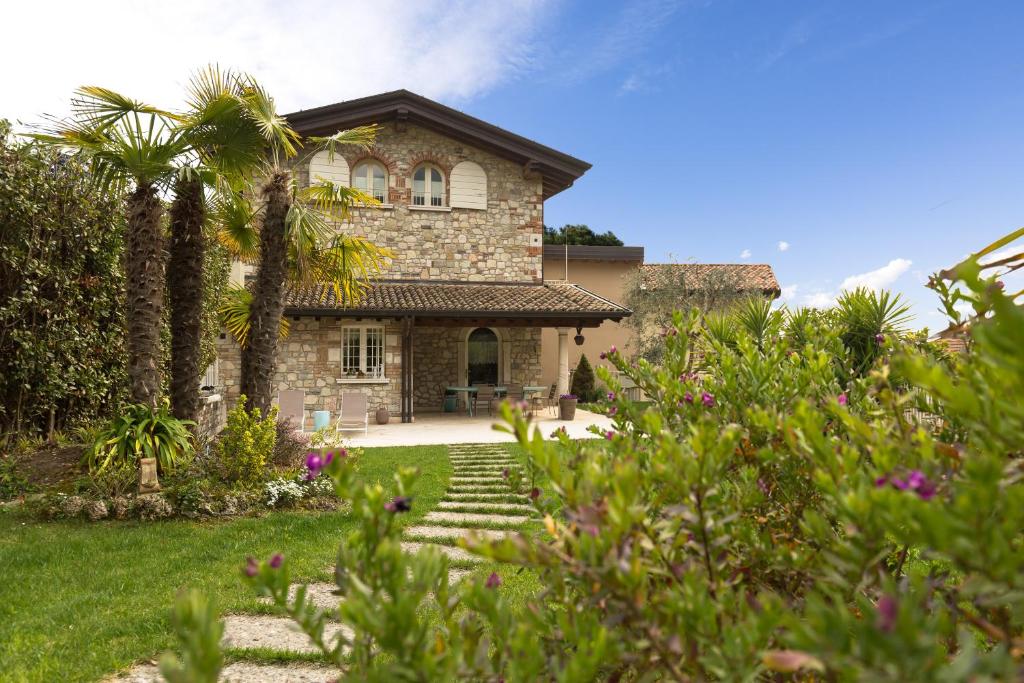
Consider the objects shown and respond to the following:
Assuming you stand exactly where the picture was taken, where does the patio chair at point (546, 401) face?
facing to the left of the viewer

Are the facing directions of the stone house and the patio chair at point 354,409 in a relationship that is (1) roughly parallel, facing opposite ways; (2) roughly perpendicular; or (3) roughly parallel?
roughly parallel

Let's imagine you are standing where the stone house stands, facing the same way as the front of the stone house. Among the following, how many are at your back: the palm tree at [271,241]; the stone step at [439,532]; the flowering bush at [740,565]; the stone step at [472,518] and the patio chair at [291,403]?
0

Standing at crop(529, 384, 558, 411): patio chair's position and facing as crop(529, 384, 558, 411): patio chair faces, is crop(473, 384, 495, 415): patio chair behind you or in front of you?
in front

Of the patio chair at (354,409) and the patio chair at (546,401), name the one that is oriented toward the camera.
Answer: the patio chair at (354,409)

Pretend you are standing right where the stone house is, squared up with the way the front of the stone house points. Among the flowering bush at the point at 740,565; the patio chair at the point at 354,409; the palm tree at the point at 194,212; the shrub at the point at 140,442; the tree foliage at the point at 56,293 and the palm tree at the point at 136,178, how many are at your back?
0

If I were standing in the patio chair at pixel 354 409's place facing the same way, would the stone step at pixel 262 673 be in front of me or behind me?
in front

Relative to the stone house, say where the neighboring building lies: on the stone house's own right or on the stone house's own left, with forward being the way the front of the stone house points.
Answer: on the stone house's own left

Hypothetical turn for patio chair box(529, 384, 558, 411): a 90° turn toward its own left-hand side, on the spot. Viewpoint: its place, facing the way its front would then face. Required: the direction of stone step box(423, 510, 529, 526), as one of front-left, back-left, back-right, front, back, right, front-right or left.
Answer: front

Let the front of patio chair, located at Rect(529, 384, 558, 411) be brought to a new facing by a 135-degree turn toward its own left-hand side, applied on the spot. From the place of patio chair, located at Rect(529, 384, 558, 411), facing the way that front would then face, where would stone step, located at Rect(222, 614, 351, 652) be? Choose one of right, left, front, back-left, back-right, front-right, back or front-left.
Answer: front-right

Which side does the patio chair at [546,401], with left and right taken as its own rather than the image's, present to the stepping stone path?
left

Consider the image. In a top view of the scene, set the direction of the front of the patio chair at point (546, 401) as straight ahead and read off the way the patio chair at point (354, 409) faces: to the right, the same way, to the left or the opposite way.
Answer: to the left

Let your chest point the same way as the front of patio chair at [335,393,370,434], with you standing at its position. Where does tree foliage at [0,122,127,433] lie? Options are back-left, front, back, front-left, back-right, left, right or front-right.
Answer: front-right

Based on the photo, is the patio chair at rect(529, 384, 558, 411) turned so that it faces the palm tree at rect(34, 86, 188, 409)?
no

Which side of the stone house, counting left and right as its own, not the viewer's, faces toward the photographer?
front

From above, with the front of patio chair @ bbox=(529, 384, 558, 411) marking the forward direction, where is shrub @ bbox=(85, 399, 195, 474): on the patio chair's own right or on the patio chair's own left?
on the patio chair's own left

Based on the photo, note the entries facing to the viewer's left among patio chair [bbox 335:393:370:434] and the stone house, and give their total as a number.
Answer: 0

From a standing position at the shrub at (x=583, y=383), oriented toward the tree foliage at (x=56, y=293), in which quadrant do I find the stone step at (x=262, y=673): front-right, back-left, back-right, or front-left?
front-left

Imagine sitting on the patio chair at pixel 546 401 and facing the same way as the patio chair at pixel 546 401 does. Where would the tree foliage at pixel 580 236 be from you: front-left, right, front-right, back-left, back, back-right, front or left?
right

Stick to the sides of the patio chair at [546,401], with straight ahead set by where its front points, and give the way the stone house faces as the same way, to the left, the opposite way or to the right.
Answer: to the left

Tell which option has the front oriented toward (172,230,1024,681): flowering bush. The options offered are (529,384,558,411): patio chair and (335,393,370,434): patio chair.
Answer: (335,393,370,434): patio chair

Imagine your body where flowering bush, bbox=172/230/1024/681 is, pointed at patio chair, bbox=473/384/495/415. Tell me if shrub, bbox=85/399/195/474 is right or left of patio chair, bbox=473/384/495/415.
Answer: left

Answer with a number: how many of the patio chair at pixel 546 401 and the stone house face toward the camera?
1
